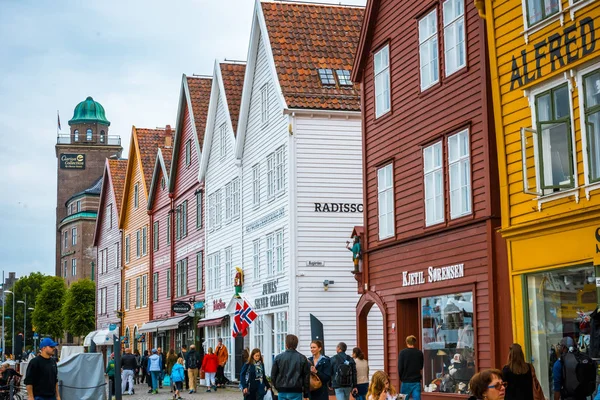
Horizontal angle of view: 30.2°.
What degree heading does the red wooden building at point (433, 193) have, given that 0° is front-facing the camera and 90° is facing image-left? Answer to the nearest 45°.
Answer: approximately 45°

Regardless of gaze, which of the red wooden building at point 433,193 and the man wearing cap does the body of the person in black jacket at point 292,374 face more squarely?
the red wooden building

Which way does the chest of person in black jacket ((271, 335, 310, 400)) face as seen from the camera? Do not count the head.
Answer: away from the camera

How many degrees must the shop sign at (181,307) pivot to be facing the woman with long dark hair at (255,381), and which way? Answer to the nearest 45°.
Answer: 0° — it already faces them
